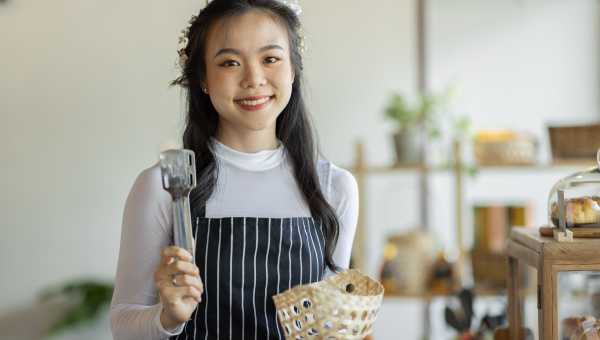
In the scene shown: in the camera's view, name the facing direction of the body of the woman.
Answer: toward the camera

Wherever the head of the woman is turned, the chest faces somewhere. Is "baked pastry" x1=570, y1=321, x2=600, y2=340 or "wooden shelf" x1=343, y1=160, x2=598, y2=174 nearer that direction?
the baked pastry

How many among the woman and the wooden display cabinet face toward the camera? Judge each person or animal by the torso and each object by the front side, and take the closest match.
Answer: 2

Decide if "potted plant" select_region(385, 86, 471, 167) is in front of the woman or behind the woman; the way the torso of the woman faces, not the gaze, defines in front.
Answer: behind

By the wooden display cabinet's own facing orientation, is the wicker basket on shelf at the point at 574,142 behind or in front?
behind

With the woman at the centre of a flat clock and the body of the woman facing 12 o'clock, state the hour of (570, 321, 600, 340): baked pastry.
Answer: The baked pastry is roughly at 8 o'clock from the woman.

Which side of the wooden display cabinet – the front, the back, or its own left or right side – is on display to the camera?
front

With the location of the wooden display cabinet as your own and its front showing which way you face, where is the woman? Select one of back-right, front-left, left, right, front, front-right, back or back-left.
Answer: right
